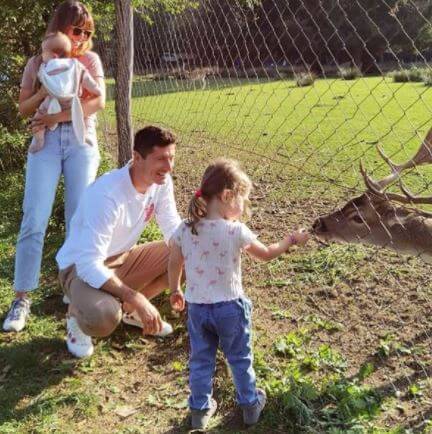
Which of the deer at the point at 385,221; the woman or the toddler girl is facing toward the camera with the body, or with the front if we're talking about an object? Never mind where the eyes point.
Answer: the woman

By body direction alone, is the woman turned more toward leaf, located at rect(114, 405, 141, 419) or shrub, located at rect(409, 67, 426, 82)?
the leaf

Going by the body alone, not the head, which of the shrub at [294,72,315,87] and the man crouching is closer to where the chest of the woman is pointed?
the man crouching

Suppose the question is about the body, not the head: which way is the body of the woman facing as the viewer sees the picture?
toward the camera

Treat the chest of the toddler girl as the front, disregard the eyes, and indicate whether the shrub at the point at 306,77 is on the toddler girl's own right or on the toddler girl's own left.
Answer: on the toddler girl's own left

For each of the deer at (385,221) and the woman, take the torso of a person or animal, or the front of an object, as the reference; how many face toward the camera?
1

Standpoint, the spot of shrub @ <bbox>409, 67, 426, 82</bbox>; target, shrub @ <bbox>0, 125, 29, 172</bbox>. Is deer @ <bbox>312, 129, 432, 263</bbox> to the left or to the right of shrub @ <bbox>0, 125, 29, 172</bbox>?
left

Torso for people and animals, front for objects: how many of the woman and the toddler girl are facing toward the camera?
1

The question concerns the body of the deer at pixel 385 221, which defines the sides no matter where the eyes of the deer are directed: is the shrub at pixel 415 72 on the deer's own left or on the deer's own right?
on the deer's own right

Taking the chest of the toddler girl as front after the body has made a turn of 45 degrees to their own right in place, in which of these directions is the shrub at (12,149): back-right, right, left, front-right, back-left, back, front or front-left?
back-left

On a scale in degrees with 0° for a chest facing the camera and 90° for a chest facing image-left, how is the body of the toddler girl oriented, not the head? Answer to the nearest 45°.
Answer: approximately 225°

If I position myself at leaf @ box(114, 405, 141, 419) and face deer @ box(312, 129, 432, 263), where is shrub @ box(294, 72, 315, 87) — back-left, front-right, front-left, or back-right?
front-left

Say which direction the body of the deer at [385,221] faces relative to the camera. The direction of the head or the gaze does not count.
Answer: to the viewer's left

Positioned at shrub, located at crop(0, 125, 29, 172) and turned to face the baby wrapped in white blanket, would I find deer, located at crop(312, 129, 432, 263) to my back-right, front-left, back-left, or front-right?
front-left
